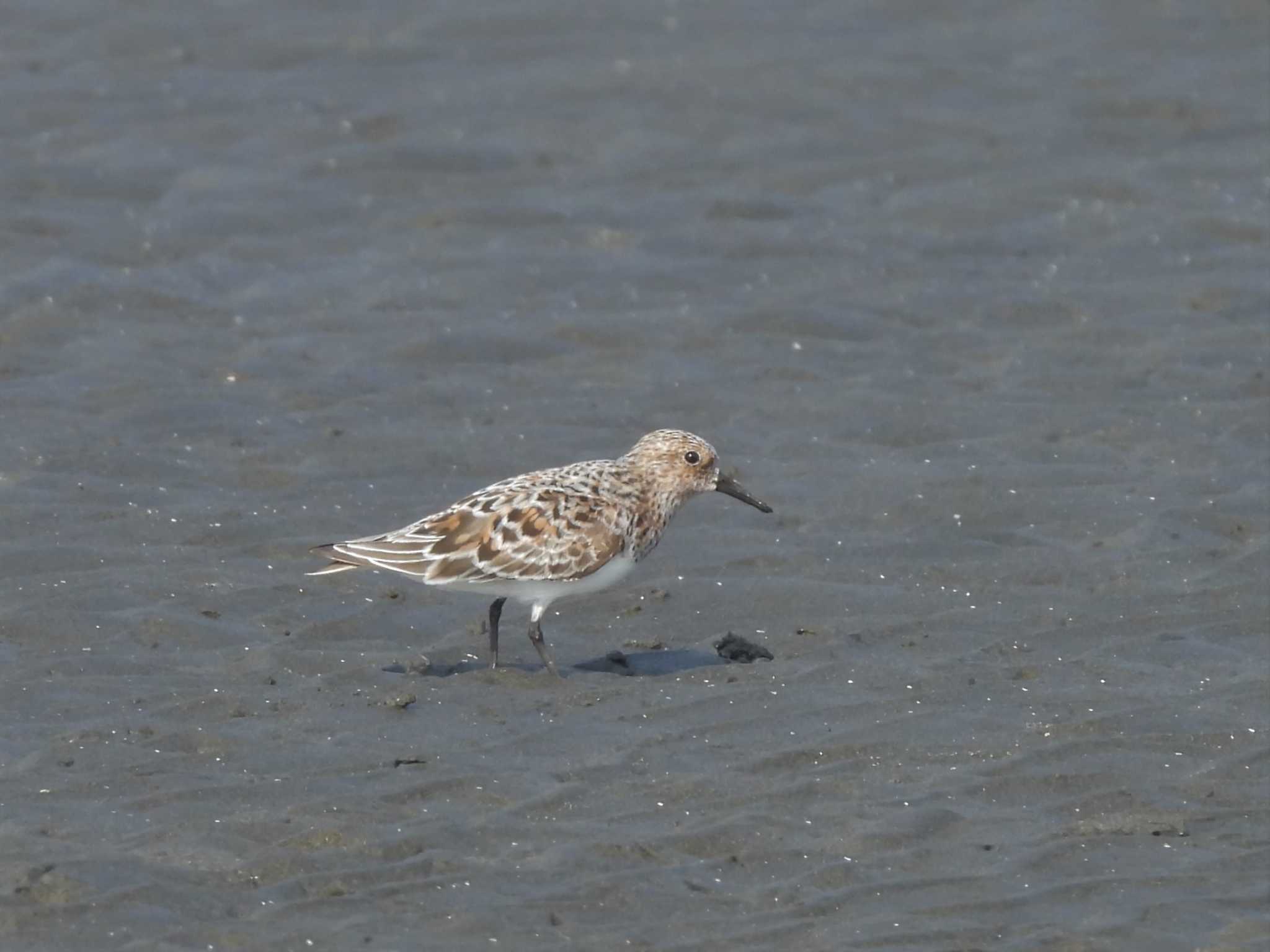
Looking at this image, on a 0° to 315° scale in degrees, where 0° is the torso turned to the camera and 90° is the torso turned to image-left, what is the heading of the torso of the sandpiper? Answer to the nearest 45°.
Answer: approximately 270°
